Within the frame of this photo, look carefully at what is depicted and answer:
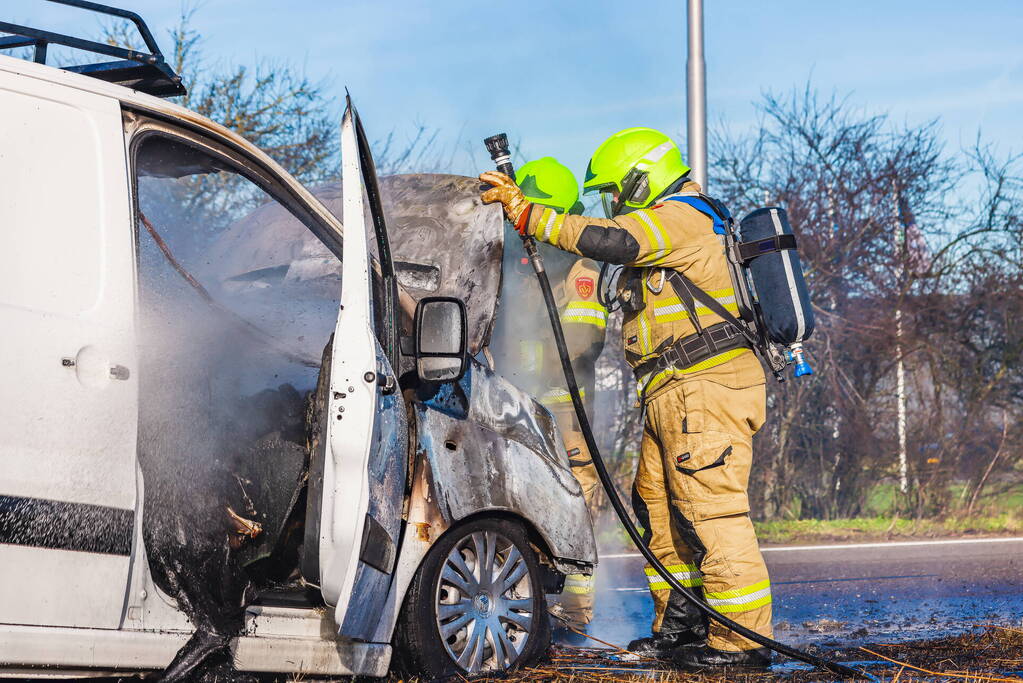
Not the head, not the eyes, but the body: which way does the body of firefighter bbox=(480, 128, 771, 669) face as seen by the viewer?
to the viewer's left
